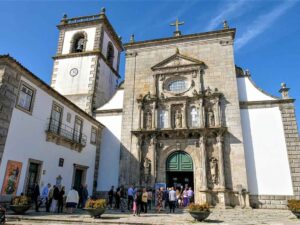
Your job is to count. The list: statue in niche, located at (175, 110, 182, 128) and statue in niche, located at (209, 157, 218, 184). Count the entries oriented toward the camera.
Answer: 2

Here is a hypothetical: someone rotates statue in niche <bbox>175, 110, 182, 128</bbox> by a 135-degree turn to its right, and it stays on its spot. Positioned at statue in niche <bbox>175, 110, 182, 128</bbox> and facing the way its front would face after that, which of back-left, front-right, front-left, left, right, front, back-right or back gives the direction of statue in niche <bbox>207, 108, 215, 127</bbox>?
back-right

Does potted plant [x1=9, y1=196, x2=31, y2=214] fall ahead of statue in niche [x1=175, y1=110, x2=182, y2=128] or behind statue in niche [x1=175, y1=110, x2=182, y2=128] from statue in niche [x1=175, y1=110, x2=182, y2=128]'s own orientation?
ahead

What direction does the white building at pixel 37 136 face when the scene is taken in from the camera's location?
facing the viewer and to the right of the viewer

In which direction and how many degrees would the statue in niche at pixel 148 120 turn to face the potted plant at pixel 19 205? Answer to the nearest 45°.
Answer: approximately 45° to its right

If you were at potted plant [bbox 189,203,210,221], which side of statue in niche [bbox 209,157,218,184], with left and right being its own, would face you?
front

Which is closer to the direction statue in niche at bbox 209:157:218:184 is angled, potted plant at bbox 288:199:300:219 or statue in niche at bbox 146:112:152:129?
the potted plant

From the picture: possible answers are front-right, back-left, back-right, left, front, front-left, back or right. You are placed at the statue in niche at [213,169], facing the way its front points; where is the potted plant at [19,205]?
front-right

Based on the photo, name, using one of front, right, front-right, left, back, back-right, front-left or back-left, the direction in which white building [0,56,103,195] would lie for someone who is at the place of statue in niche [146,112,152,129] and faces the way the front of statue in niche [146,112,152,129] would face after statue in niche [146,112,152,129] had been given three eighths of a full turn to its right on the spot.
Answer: left

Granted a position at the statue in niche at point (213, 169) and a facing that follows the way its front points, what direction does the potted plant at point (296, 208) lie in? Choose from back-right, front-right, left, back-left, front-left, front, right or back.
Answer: front-left

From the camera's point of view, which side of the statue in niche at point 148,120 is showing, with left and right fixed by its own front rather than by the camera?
front

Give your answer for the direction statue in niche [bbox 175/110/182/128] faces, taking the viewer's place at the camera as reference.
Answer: facing the viewer

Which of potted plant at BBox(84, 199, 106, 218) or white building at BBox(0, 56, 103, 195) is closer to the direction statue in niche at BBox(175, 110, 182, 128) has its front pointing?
the potted plant

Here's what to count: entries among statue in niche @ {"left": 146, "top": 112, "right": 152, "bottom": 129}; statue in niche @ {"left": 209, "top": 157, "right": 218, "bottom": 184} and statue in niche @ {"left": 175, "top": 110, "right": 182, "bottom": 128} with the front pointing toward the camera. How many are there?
3
